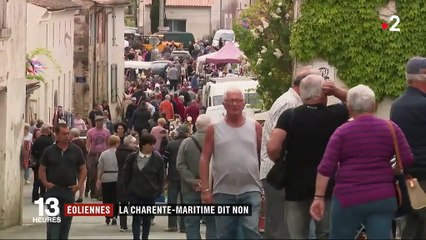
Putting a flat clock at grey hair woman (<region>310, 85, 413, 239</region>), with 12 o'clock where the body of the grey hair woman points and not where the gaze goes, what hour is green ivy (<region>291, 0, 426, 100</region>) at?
The green ivy is roughly at 12 o'clock from the grey hair woman.

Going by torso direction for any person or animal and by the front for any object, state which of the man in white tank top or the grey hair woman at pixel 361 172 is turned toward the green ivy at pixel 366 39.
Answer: the grey hair woman

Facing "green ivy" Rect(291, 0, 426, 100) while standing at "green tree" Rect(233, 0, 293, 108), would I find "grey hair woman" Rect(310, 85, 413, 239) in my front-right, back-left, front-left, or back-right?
front-right

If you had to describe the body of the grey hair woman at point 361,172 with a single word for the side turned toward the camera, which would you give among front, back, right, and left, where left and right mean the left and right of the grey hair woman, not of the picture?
back

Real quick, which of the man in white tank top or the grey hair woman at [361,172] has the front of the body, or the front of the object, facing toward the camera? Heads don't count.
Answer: the man in white tank top

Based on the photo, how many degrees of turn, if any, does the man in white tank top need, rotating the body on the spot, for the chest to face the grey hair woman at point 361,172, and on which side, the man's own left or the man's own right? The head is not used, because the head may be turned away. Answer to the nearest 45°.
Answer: approximately 45° to the man's own left

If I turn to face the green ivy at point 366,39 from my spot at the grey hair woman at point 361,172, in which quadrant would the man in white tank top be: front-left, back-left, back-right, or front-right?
front-left

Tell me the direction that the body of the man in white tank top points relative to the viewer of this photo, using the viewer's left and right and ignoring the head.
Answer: facing the viewer

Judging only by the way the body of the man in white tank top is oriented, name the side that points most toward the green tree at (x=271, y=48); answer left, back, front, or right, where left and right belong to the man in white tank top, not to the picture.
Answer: back

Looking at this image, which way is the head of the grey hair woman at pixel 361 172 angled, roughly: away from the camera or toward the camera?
away from the camera

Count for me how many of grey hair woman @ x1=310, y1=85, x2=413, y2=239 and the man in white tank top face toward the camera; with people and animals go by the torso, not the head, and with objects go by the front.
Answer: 1

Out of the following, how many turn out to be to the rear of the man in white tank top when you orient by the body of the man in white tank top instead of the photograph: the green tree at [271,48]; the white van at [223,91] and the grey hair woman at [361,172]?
2

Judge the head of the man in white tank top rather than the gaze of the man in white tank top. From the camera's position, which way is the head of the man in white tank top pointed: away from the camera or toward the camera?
toward the camera

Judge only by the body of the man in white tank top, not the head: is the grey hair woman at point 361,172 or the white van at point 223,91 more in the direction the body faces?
the grey hair woman

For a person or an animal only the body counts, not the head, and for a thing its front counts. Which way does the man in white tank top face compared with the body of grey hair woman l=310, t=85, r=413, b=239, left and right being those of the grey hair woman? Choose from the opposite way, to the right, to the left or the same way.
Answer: the opposite way
